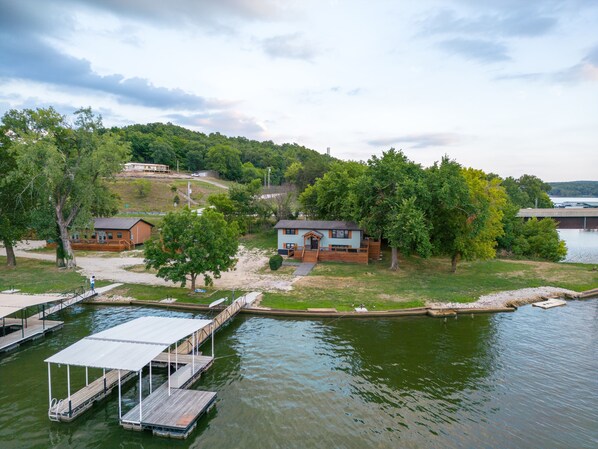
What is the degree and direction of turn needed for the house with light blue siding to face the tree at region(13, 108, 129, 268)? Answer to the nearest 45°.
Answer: approximately 90° to its right

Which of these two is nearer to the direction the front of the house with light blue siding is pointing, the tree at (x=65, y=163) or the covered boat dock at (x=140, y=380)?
the covered boat dock

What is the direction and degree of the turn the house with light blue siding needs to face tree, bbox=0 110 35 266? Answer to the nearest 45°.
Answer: approximately 90° to its right

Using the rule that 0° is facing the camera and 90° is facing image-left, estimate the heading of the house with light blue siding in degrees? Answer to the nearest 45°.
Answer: approximately 0°

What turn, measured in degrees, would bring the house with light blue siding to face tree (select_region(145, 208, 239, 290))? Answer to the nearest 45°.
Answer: approximately 45° to its right

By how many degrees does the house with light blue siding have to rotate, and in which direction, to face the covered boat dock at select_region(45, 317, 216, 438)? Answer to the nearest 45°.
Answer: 0° — it already faces it

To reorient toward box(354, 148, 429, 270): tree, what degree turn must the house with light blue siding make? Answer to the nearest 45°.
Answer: approximately 45° to its left
